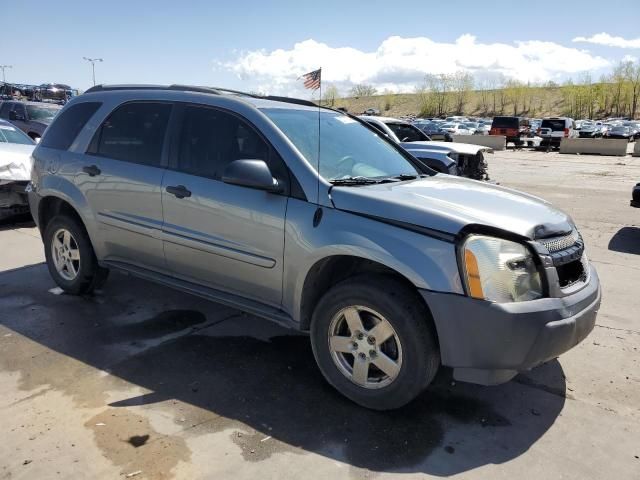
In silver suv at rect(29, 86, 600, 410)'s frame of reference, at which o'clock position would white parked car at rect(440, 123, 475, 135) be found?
The white parked car is roughly at 8 o'clock from the silver suv.

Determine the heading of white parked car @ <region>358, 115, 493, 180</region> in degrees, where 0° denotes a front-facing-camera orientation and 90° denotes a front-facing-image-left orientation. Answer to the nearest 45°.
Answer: approximately 315°

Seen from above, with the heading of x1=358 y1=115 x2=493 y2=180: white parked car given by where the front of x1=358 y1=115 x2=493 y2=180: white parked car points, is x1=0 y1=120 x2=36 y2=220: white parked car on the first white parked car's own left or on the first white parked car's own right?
on the first white parked car's own right

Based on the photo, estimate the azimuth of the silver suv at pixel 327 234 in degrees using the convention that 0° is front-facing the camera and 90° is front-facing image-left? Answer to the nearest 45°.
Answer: approximately 315°

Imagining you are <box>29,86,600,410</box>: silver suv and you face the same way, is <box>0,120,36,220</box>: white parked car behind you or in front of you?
behind

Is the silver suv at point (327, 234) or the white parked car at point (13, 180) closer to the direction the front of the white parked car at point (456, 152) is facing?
the silver suv

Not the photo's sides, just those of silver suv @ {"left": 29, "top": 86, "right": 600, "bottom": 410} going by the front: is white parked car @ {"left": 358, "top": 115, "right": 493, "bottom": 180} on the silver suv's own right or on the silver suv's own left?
on the silver suv's own left

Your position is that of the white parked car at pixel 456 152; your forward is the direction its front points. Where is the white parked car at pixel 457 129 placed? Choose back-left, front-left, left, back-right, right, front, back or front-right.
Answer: back-left

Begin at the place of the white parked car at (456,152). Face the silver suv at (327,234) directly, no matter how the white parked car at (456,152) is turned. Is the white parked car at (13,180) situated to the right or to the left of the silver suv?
right
